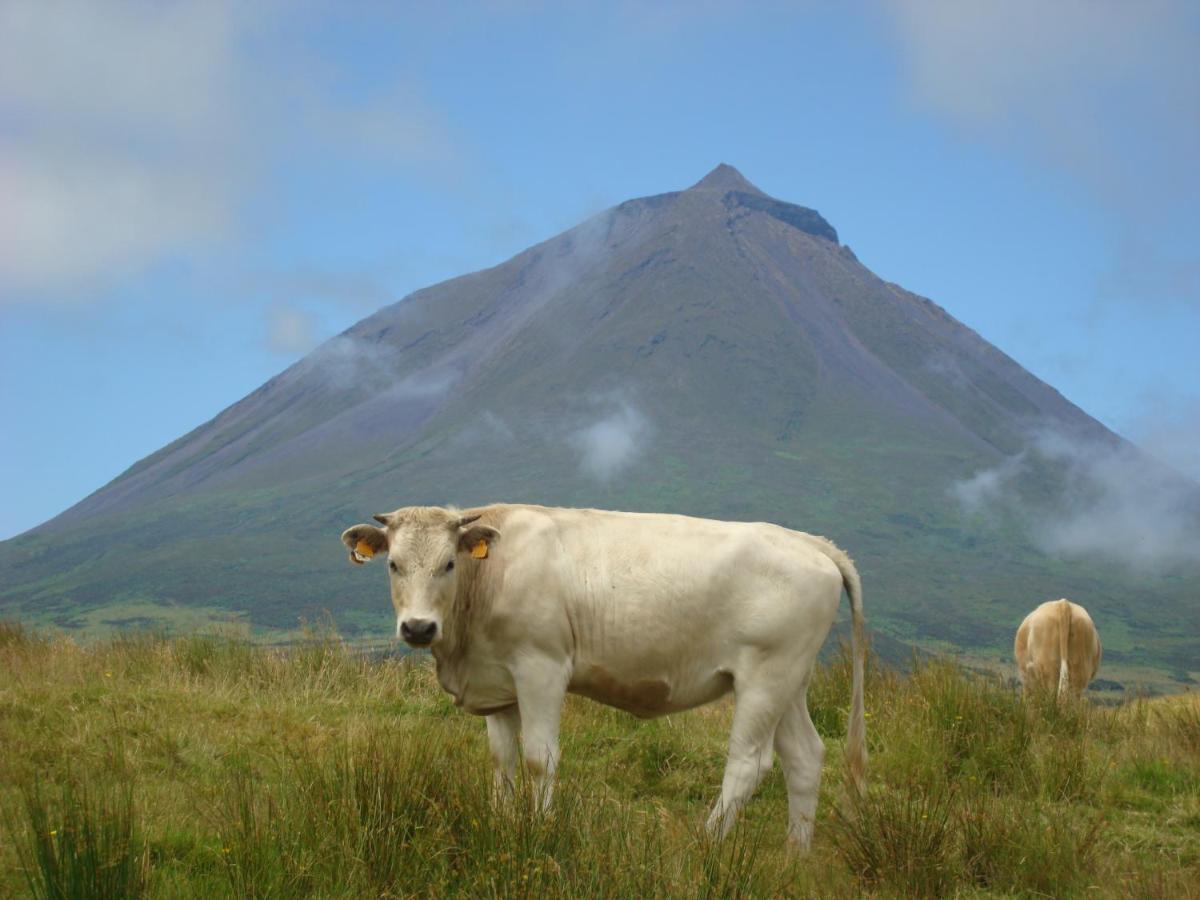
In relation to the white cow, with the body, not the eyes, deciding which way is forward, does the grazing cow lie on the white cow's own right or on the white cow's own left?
on the white cow's own right

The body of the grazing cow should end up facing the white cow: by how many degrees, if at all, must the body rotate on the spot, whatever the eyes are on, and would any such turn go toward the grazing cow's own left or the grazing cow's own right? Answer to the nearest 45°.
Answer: approximately 180°

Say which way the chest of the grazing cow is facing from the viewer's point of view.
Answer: away from the camera

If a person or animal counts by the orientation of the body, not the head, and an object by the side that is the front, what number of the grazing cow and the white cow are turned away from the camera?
1

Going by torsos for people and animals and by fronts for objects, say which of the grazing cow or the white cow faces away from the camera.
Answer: the grazing cow

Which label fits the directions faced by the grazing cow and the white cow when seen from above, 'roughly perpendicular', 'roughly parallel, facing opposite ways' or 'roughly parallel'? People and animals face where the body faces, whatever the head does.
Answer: roughly perpendicular

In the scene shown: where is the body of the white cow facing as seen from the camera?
to the viewer's left
